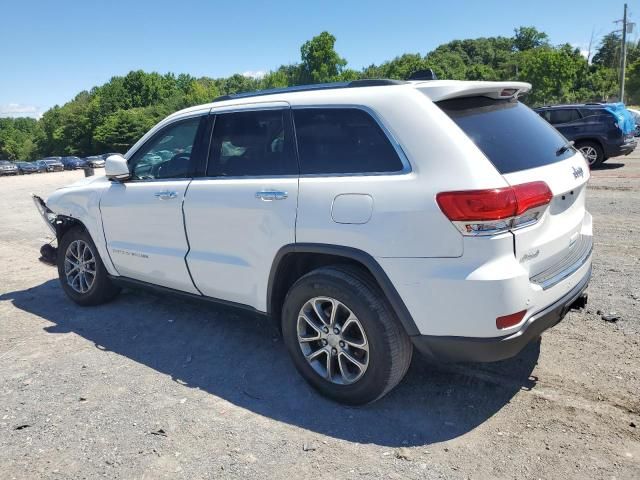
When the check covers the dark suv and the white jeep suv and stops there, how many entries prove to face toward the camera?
0

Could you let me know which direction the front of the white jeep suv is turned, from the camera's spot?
facing away from the viewer and to the left of the viewer

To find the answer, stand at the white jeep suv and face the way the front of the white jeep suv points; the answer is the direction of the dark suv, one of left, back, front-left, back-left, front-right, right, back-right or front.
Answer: right
